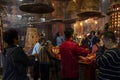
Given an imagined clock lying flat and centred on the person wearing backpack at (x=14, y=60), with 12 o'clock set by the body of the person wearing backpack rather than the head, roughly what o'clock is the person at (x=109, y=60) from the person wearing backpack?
The person is roughly at 2 o'clock from the person wearing backpack.

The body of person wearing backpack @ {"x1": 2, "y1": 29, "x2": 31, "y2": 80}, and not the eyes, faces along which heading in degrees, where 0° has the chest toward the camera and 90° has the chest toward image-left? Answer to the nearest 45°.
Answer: approximately 225°

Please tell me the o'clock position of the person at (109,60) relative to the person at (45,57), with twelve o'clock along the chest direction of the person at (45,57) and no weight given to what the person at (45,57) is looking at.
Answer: the person at (109,60) is roughly at 4 o'clock from the person at (45,57).

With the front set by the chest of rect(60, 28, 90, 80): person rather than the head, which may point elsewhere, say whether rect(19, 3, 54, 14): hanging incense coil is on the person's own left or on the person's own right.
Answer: on the person's own left

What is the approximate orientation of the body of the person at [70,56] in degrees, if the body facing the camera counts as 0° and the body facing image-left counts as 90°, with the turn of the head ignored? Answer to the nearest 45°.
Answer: approximately 225°

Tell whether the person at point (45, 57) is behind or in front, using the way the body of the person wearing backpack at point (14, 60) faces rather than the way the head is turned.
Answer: in front
